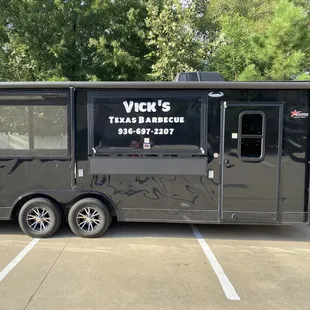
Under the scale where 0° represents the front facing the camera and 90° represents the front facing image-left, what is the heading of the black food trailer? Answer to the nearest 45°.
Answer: approximately 270°

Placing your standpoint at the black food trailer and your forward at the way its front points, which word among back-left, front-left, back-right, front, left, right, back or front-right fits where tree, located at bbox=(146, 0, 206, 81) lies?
left
